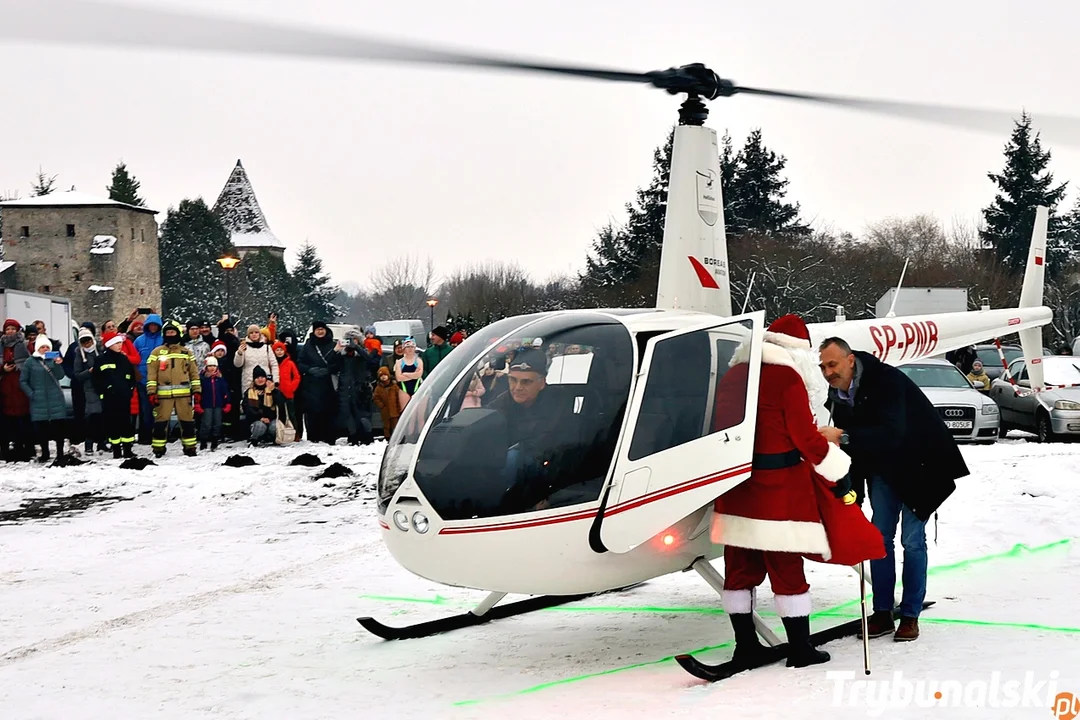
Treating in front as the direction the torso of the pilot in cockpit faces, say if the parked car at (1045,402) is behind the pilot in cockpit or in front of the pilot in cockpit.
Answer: behind

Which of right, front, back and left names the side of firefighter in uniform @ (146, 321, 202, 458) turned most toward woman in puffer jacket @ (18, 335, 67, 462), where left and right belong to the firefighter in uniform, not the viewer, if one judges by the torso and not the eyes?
right

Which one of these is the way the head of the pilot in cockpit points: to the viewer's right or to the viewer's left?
to the viewer's left

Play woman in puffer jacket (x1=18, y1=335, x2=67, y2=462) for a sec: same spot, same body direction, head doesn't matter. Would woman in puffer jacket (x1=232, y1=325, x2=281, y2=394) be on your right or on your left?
on your left

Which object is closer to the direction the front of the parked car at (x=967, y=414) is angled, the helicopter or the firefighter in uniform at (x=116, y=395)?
the helicopter

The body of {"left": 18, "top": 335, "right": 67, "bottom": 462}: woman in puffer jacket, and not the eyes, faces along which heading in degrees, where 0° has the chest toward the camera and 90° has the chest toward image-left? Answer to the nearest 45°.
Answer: approximately 0°

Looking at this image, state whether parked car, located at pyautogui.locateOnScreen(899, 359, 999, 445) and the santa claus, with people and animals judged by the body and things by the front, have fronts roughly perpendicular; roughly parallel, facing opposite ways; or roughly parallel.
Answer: roughly perpendicular

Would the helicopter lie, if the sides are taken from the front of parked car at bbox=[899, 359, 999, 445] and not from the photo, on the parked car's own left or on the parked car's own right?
on the parked car's own right

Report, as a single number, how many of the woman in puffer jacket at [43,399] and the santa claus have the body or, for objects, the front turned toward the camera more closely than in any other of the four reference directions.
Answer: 1

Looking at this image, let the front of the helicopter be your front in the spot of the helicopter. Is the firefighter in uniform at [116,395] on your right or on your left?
on your right

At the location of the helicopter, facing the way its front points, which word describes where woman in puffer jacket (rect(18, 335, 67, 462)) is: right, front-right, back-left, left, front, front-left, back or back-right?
right
